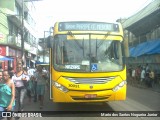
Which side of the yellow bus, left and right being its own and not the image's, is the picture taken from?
front

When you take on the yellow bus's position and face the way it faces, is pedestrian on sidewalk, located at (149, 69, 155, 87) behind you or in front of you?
behind

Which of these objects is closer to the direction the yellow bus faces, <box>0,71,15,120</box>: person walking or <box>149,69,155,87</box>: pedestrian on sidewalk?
the person walking

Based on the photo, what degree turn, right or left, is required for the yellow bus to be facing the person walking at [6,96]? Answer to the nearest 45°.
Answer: approximately 45° to its right
